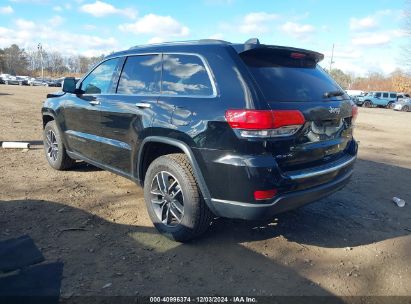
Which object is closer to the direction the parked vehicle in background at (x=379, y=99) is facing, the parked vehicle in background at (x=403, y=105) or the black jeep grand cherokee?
the black jeep grand cherokee

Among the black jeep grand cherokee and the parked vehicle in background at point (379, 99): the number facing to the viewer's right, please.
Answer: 0

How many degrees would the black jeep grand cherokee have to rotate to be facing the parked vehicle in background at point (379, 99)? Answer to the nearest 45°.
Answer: approximately 90° to its right

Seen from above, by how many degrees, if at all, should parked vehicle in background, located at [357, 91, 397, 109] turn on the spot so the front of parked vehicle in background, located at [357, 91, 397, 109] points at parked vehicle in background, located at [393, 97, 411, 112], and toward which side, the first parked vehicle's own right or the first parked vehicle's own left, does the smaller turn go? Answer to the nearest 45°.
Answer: approximately 135° to the first parked vehicle's own left

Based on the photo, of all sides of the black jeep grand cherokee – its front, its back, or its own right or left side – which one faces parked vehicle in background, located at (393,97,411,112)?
right

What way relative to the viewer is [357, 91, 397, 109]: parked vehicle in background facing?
to the viewer's left

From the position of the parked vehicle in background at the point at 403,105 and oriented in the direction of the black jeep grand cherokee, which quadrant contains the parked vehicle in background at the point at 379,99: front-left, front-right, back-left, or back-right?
back-right

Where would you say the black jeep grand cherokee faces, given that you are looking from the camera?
facing away from the viewer and to the left of the viewer
